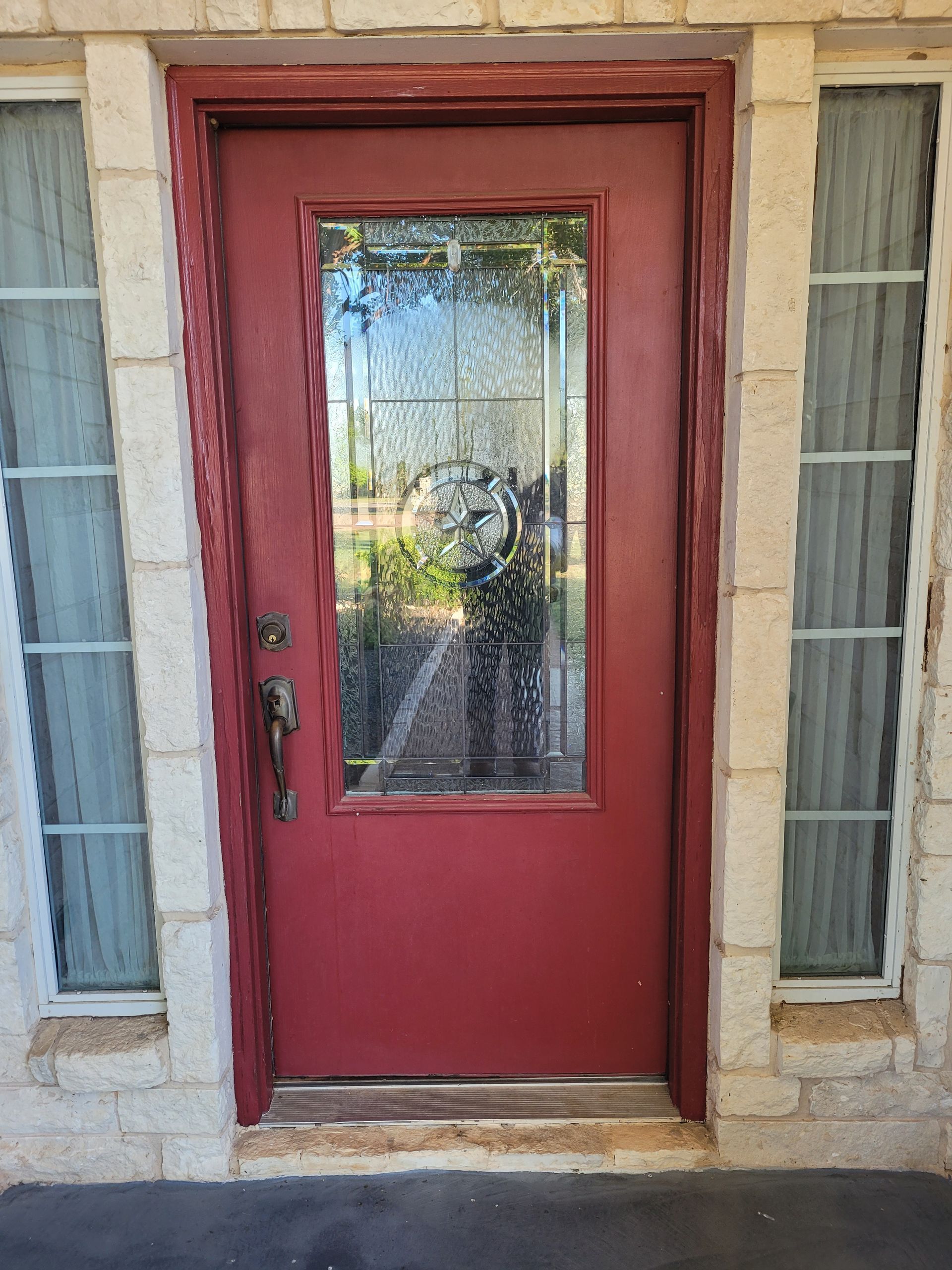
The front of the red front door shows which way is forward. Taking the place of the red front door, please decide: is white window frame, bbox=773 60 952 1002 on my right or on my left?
on my left

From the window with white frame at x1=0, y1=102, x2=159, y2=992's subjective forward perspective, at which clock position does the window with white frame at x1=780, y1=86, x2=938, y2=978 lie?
the window with white frame at x1=780, y1=86, x2=938, y2=978 is roughly at 10 o'clock from the window with white frame at x1=0, y1=102, x2=159, y2=992.

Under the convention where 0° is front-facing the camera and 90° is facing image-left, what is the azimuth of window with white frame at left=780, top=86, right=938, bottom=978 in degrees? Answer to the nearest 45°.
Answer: approximately 0°

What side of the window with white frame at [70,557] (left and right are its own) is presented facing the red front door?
left

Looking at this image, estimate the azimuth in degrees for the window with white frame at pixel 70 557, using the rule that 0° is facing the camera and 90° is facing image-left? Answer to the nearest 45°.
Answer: approximately 0°

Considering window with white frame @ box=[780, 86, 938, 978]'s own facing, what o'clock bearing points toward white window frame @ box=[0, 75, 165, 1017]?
The white window frame is roughly at 2 o'clock from the window with white frame.

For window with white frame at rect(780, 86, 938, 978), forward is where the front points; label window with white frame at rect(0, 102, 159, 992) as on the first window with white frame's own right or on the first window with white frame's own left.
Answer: on the first window with white frame's own right

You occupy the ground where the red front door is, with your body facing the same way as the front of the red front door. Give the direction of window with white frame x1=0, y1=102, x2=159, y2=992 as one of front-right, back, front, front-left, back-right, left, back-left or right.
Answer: right

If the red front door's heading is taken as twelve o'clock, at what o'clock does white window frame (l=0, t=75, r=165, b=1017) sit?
The white window frame is roughly at 3 o'clock from the red front door.
